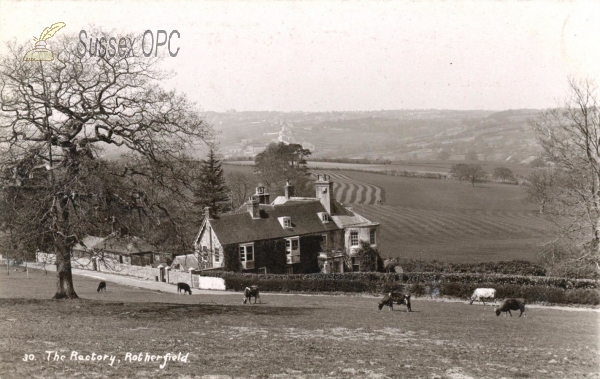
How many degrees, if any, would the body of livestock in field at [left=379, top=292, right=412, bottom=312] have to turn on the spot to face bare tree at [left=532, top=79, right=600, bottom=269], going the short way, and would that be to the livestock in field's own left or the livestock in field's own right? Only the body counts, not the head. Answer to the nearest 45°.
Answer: approximately 135° to the livestock in field's own right

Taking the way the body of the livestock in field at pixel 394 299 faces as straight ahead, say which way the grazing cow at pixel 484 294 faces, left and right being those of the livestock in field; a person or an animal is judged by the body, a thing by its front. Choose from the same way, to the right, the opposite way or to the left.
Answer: the same way

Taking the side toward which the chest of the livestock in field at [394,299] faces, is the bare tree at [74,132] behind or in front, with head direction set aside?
in front

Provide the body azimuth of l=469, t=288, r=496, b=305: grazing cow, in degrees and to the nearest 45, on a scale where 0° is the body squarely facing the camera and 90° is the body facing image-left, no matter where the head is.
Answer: approximately 90°

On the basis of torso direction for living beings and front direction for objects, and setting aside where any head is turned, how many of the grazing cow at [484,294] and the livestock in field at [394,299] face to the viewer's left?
2

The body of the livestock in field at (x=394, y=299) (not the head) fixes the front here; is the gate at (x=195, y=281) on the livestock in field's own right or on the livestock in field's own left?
on the livestock in field's own right

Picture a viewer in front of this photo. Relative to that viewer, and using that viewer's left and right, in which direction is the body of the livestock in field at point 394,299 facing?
facing to the left of the viewer
